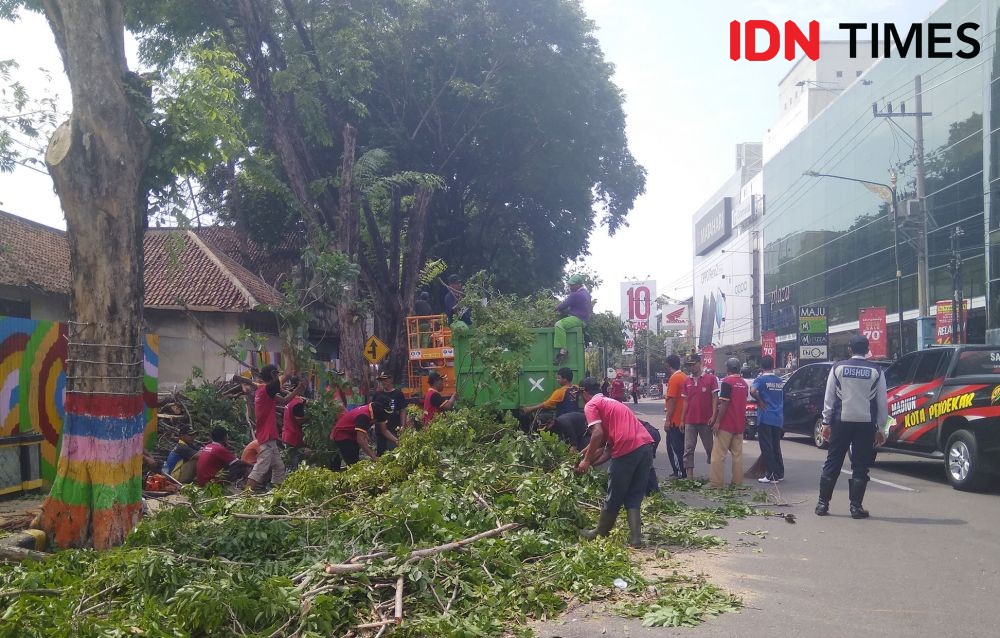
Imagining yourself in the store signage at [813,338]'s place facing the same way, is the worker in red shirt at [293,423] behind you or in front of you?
in front

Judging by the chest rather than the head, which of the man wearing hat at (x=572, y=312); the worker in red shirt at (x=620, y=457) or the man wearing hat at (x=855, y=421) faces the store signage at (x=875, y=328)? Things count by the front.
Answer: the man wearing hat at (x=855, y=421)

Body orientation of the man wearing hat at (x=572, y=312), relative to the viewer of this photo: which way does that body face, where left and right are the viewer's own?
facing to the left of the viewer

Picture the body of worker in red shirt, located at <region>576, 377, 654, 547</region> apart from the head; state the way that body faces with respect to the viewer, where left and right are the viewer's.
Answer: facing to the left of the viewer

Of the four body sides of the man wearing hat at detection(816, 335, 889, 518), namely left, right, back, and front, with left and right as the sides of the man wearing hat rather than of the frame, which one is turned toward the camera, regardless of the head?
back

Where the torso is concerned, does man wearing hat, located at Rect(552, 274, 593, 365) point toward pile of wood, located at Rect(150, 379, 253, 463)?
yes

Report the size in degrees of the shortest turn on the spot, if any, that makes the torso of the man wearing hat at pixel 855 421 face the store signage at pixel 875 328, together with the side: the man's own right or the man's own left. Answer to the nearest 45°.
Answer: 0° — they already face it
